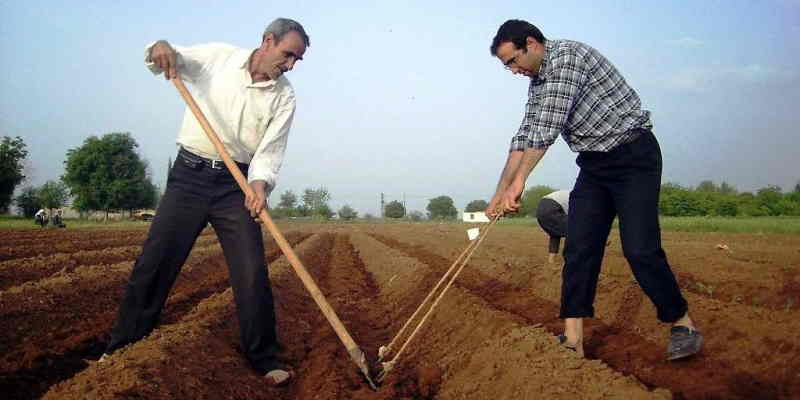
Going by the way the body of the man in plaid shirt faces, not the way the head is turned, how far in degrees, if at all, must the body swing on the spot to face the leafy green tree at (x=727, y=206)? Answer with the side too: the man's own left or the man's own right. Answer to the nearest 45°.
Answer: approximately 135° to the man's own right

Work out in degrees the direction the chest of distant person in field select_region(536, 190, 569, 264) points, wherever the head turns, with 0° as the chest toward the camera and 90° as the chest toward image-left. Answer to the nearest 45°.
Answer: approximately 270°

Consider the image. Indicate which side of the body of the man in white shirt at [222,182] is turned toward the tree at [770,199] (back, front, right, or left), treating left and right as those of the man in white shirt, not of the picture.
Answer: left

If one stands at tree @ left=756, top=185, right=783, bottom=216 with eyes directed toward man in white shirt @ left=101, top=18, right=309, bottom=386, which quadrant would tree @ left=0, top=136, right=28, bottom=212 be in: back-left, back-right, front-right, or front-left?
front-right

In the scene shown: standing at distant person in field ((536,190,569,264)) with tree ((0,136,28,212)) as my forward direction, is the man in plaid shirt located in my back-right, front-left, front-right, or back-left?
back-left

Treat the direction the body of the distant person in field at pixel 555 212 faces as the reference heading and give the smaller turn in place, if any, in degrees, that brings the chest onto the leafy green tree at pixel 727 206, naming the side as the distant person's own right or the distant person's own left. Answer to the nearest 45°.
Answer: approximately 90° to the distant person's own left

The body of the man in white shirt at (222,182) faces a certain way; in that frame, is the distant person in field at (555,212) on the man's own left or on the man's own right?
on the man's own left

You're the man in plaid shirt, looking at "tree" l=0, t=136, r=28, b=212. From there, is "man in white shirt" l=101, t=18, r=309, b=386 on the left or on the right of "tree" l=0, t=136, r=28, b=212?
left

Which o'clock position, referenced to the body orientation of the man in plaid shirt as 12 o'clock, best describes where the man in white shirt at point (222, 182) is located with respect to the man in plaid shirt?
The man in white shirt is roughly at 1 o'clock from the man in plaid shirt.

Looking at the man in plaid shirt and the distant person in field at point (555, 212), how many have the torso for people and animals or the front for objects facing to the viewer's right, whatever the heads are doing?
1

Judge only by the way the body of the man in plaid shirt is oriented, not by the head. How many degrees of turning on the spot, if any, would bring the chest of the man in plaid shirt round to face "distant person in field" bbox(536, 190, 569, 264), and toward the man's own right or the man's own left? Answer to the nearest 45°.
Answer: approximately 135° to the man's own right

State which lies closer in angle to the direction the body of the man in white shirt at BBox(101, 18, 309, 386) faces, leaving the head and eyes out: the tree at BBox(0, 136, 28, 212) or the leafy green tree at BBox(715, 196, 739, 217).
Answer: the leafy green tree

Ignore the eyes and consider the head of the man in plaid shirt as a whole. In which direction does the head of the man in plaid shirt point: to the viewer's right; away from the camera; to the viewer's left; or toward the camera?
to the viewer's left

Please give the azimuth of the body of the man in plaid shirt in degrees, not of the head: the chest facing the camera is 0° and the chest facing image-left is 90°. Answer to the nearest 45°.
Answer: approximately 45°
